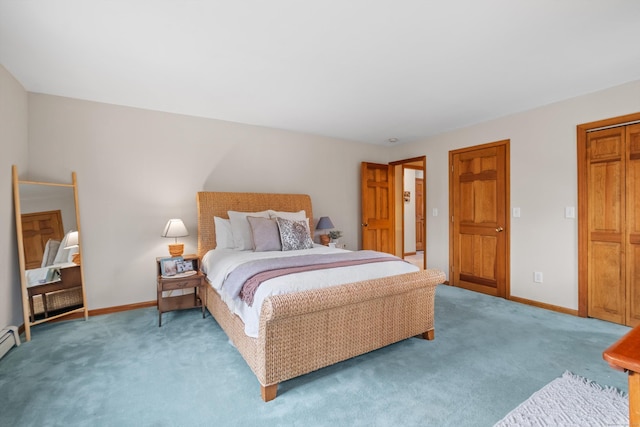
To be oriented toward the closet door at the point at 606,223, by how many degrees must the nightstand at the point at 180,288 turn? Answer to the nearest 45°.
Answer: approximately 45° to its left

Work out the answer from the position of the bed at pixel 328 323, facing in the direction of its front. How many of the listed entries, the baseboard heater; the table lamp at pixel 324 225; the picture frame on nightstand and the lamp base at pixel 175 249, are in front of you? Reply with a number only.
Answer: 0

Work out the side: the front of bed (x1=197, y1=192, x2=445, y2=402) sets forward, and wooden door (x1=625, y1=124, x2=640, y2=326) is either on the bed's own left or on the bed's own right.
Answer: on the bed's own left

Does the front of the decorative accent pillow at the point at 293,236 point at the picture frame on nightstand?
no

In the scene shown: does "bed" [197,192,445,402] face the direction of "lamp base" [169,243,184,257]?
no

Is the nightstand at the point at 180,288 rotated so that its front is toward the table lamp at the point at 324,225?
no

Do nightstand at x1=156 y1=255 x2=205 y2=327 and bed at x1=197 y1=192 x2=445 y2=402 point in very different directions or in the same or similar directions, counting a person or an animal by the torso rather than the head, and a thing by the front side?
same or similar directions

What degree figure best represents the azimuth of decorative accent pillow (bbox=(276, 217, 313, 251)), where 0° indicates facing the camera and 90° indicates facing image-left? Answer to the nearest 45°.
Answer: approximately 315°

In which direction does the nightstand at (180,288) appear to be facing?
toward the camera

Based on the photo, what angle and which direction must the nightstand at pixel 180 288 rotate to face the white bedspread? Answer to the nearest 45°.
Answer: approximately 45° to its left

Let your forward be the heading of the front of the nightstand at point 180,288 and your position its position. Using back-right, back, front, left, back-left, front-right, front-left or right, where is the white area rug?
front-left

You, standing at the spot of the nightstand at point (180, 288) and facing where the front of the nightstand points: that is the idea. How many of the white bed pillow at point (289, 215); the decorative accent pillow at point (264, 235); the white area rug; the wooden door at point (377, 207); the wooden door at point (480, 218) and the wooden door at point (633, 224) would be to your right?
0

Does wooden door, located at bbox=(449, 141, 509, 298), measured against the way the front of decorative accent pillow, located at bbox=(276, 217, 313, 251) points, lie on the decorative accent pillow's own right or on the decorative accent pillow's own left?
on the decorative accent pillow's own left

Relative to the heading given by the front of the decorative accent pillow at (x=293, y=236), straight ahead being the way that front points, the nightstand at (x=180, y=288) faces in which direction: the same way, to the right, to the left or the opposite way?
the same way

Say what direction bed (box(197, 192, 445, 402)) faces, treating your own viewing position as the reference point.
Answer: facing the viewer and to the right of the viewer
